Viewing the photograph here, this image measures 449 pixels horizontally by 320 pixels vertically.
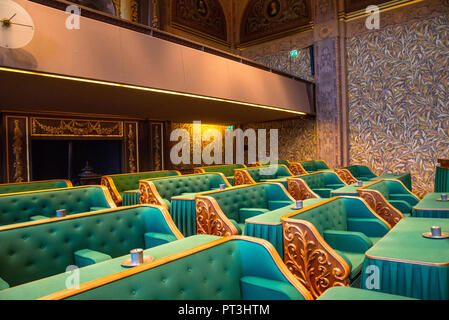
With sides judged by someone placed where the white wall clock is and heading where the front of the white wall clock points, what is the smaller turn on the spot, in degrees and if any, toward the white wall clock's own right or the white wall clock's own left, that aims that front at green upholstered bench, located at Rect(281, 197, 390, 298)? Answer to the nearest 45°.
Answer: approximately 45° to the white wall clock's own left

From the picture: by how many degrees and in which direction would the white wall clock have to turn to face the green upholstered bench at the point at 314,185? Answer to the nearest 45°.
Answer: approximately 90° to its left

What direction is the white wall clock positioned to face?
toward the camera

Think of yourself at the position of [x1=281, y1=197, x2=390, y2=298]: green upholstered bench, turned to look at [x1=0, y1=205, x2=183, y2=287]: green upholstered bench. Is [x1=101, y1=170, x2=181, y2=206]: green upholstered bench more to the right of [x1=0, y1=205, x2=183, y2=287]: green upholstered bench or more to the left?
right

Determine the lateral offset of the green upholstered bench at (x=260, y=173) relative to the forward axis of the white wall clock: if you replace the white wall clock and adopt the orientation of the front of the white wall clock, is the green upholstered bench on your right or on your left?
on your left

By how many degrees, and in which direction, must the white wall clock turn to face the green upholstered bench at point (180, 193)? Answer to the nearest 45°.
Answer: approximately 90° to its left

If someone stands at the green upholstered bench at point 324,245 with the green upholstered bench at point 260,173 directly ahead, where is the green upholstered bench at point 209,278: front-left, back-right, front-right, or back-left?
back-left

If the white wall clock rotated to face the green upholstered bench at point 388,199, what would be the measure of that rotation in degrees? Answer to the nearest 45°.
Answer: approximately 45° to its left

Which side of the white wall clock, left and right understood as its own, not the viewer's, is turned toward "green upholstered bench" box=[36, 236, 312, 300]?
front

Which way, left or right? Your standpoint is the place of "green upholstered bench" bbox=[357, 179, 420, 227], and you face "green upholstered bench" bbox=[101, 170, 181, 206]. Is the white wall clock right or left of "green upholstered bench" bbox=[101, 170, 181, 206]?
left
